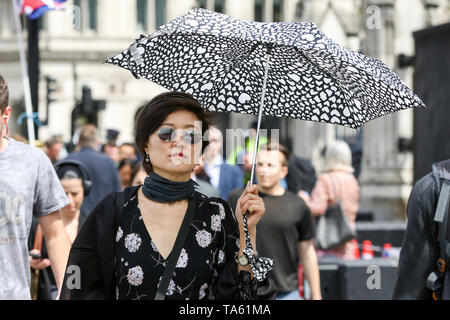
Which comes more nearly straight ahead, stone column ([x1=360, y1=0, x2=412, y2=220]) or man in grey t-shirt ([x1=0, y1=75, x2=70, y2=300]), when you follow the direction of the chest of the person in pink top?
the stone column

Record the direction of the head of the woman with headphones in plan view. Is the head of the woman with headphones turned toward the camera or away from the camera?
toward the camera

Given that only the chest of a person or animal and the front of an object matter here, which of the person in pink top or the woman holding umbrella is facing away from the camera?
the person in pink top

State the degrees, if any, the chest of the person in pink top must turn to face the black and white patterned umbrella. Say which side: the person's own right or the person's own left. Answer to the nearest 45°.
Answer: approximately 180°

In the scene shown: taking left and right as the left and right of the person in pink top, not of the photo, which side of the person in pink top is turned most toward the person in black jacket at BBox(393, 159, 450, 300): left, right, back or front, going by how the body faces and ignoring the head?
back

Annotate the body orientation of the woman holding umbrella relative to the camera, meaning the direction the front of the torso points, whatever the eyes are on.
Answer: toward the camera

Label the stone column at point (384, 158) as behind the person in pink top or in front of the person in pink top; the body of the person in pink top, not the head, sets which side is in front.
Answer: in front

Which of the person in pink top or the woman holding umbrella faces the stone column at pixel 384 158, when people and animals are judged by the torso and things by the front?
the person in pink top

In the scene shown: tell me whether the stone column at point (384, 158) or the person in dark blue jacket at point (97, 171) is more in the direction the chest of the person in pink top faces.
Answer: the stone column

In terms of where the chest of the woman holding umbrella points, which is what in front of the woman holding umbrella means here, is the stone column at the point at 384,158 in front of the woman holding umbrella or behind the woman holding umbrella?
behind

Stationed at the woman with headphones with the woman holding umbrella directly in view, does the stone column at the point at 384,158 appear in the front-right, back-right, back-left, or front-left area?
back-left

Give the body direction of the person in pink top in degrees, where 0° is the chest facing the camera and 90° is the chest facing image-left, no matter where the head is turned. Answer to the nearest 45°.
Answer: approximately 180°
